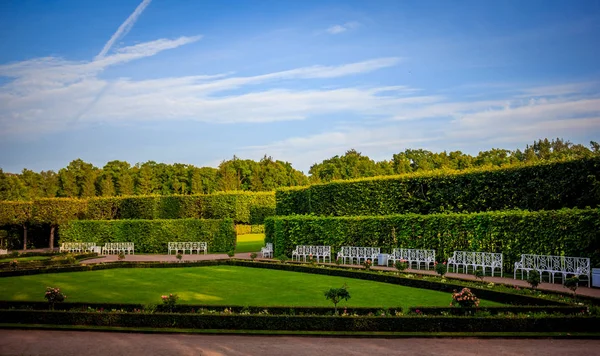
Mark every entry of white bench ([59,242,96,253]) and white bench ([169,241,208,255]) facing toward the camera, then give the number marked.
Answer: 2

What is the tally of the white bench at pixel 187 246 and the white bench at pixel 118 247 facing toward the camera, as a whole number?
2

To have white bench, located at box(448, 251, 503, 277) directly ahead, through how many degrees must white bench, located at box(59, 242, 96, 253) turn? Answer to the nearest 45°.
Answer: approximately 45° to its left

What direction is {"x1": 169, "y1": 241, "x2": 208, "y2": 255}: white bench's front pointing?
toward the camera

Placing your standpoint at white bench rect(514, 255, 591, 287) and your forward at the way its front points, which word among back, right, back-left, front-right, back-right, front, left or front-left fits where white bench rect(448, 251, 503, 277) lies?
right

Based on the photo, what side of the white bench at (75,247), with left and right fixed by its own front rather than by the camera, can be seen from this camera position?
front

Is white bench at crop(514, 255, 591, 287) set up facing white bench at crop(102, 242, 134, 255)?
no

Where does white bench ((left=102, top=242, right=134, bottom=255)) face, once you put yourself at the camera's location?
facing the viewer

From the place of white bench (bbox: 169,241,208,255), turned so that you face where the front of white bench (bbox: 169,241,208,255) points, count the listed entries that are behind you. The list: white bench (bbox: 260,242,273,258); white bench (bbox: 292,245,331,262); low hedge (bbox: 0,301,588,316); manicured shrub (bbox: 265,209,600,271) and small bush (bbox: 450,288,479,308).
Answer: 0

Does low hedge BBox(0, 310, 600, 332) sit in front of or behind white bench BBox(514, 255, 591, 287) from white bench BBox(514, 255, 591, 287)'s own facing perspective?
in front

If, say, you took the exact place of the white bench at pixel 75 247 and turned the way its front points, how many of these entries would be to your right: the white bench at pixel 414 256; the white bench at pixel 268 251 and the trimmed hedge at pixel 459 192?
0

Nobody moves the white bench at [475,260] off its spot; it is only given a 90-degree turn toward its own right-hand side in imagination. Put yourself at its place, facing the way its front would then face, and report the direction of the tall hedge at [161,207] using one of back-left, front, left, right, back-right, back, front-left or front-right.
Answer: front

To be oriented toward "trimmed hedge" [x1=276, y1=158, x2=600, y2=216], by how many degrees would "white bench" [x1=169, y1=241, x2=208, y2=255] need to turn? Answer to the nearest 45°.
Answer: approximately 45° to its left

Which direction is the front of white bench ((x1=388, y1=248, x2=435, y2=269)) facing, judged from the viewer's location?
facing the viewer and to the left of the viewer

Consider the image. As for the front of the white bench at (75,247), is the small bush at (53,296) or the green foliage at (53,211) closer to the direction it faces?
the small bush

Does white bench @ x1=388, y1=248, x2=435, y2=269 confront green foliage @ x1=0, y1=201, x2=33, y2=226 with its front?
no

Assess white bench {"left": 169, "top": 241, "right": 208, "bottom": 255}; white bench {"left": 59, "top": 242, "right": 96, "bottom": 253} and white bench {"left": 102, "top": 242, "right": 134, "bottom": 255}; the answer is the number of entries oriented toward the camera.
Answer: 3
